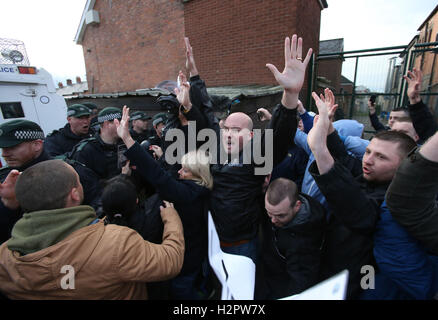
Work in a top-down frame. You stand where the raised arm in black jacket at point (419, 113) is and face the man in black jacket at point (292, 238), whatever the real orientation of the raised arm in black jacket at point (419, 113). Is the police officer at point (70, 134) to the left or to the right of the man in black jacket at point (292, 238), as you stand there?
right

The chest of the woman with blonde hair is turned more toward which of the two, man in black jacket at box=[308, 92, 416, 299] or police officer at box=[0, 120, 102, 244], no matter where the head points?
the police officer

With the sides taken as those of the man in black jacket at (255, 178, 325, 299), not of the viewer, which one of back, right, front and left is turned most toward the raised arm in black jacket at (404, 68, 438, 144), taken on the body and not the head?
back

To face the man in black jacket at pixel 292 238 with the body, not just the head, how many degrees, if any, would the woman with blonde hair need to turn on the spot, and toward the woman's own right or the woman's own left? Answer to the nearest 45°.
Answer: approximately 135° to the woman's own left

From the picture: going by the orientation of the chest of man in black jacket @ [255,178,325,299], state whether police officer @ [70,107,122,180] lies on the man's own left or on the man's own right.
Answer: on the man's own right
